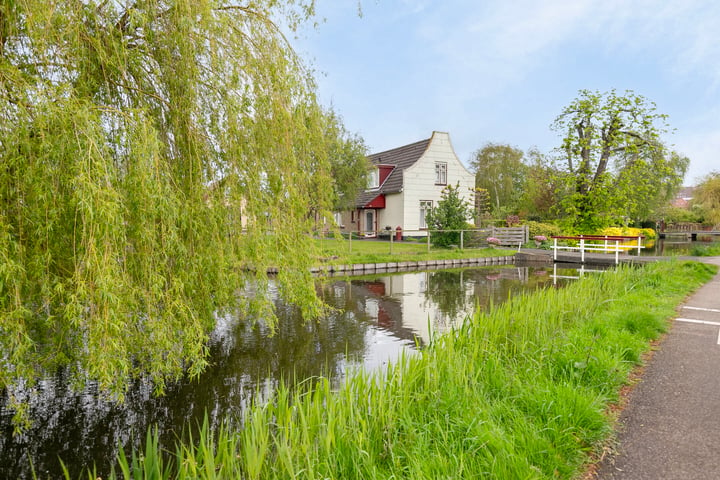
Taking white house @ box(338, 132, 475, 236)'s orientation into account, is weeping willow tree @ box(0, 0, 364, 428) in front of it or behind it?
in front

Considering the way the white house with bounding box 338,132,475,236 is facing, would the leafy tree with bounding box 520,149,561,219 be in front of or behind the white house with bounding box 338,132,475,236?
behind

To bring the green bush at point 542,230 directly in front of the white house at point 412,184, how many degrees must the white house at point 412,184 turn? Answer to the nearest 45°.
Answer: approximately 135° to its left

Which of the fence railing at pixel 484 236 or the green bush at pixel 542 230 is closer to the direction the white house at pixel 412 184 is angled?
the fence railing

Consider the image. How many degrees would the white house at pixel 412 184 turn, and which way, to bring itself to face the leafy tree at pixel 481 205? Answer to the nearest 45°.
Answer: approximately 180°

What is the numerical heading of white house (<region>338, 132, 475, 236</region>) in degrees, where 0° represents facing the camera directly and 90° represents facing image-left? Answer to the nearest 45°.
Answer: approximately 45°

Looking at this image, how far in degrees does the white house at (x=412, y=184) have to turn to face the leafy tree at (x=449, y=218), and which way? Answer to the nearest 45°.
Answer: approximately 45° to its left

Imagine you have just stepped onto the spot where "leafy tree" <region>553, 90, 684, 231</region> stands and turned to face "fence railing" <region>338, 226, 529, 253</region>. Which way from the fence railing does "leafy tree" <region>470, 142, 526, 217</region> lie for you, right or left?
right

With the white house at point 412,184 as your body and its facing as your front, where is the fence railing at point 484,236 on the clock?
The fence railing is roughly at 9 o'clock from the white house.
